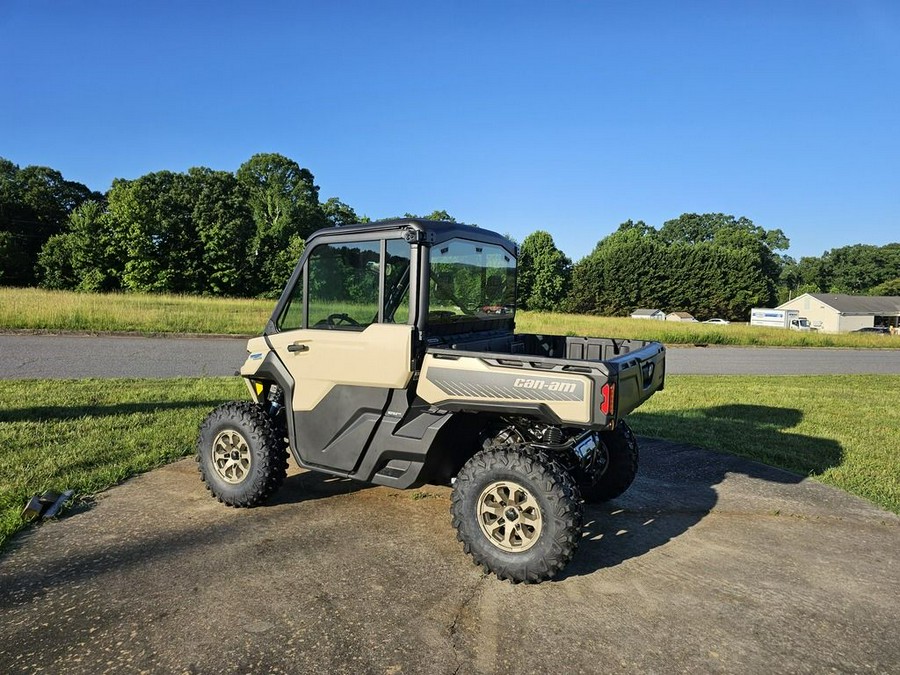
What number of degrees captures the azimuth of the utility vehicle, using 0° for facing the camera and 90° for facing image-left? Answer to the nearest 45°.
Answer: approximately 135°

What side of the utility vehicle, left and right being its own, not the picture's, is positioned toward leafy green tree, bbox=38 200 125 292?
front
